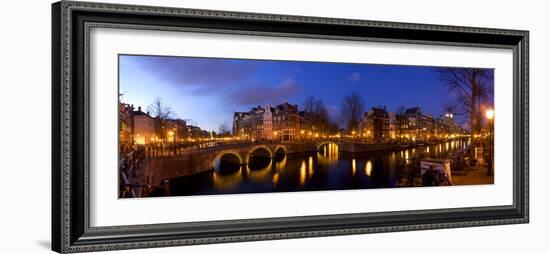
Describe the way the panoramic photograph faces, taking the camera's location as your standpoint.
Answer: facing the viewer and to the right of the viewer
